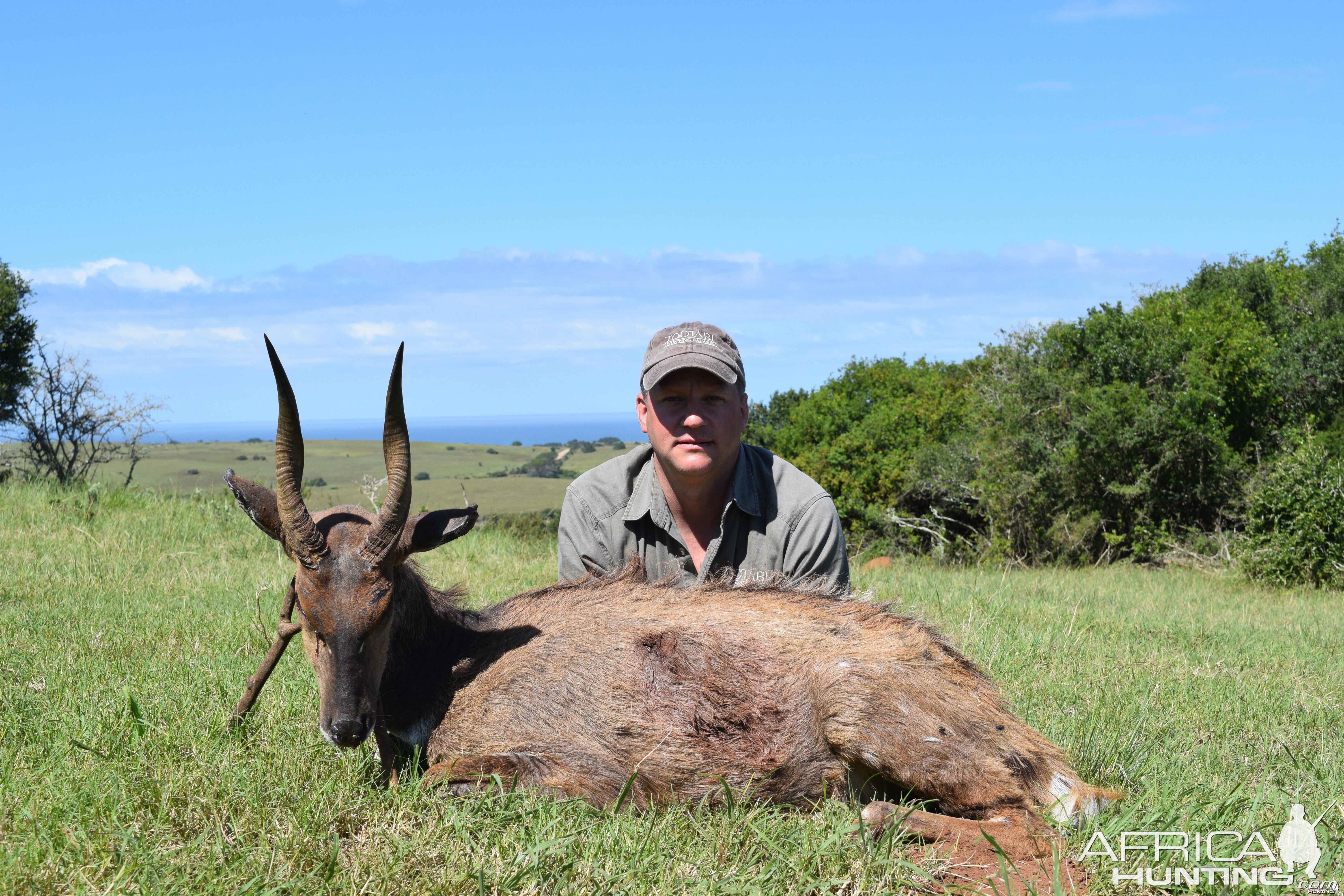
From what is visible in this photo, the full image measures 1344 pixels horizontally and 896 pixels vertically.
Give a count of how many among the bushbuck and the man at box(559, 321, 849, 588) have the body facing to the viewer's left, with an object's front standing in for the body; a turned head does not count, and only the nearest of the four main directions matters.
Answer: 1

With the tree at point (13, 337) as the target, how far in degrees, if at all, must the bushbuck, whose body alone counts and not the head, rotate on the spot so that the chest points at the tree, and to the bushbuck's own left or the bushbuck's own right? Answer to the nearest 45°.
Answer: approximately 45° to the bushbuck's own right

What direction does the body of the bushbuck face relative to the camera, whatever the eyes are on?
to the viewer's left

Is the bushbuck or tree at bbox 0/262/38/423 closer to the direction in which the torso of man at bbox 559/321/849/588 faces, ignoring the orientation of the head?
the bushbuck

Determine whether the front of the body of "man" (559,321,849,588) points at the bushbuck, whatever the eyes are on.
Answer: yes

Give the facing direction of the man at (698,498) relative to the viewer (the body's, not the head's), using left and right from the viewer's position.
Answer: facing the viewer

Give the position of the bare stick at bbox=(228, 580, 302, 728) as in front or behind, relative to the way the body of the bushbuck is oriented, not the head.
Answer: in front

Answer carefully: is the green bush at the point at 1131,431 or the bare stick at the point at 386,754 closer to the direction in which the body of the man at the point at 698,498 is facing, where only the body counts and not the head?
the bare stick

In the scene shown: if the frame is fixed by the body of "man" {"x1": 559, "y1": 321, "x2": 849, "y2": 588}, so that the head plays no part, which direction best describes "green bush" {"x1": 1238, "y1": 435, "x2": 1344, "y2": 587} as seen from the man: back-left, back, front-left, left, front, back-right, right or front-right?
back-left

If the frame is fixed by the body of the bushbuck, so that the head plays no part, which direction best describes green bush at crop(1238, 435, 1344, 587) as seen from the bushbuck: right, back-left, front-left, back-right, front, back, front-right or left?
back-right

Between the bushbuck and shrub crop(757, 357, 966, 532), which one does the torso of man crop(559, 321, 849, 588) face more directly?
the bushbuck

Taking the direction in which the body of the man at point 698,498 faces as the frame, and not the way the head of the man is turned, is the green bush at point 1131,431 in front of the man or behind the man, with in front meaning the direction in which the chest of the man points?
behind

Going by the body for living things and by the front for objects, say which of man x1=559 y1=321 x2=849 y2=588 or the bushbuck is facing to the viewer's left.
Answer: the bushbuck

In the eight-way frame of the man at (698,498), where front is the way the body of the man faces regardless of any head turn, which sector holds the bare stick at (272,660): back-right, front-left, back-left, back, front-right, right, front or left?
front-right
